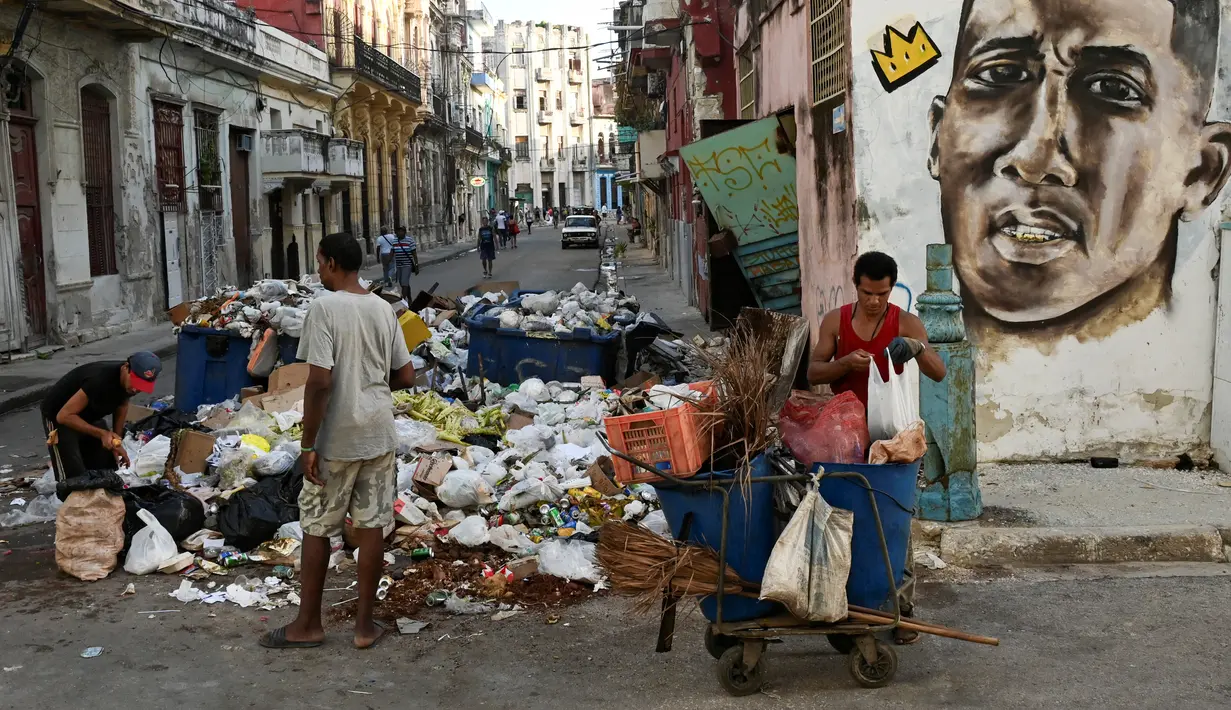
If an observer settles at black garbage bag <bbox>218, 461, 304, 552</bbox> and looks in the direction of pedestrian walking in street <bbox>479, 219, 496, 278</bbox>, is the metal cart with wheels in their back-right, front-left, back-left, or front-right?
back-right

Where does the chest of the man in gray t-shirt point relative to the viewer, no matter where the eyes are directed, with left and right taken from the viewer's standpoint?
facing away from the viewer and to the left of the viewer

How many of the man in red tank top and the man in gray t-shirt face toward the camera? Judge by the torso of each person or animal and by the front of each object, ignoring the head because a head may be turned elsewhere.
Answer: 1

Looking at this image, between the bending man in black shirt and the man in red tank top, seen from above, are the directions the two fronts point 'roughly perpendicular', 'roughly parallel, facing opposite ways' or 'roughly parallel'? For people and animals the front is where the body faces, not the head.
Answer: roughly perpendicular

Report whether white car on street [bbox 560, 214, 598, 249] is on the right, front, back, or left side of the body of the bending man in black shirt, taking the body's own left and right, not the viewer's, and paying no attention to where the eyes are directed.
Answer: left

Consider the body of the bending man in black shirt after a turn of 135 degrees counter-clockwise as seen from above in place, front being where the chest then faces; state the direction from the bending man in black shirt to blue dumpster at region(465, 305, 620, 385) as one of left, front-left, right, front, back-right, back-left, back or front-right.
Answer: front-right

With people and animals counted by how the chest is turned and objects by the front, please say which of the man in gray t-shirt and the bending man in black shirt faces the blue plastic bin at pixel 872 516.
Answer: the bending man in black shirt

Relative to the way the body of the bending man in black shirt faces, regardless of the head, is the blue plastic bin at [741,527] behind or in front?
in front
